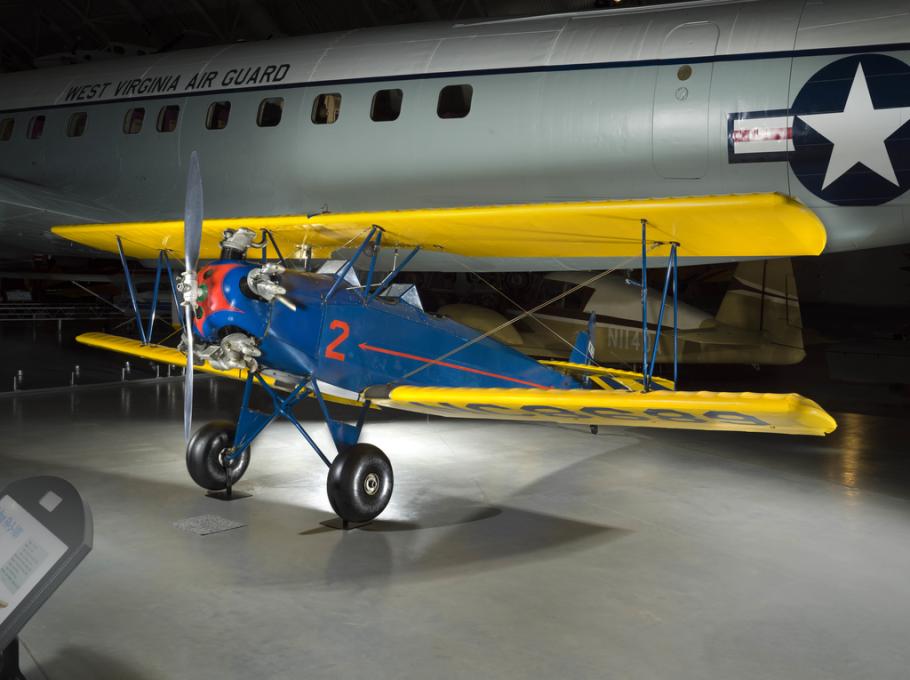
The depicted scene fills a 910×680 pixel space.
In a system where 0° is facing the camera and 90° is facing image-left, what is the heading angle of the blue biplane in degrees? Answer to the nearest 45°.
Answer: approximately 45°

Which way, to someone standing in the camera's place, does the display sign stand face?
facing the viewer and to the left of the viewer

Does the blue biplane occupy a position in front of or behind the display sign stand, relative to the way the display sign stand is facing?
behind

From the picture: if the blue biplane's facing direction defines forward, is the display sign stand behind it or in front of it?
in front

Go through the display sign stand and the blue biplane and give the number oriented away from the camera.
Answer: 0
